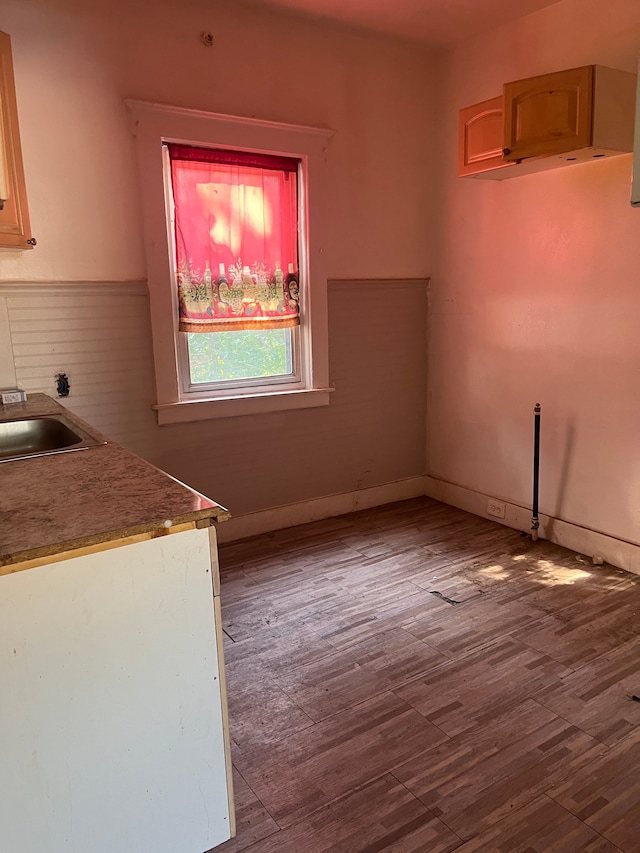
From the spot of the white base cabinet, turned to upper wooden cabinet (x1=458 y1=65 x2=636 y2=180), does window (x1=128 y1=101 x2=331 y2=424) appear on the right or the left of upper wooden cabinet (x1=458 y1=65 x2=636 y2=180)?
left

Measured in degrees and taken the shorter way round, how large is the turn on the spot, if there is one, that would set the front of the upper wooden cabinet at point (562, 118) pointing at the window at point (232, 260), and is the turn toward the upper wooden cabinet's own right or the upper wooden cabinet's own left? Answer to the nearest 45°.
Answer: approximately 45° to the upper wooden cabinet's own right

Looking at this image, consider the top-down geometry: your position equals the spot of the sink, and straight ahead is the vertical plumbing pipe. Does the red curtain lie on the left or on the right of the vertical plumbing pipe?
left

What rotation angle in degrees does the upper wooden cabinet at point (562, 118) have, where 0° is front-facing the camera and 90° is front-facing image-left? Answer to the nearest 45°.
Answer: approximately 45°

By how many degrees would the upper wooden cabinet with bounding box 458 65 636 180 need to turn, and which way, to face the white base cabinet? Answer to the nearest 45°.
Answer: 0° — it already faces it

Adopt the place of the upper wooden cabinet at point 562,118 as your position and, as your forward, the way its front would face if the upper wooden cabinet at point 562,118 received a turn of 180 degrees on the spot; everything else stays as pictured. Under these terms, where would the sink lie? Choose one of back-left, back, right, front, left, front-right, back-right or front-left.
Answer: back
